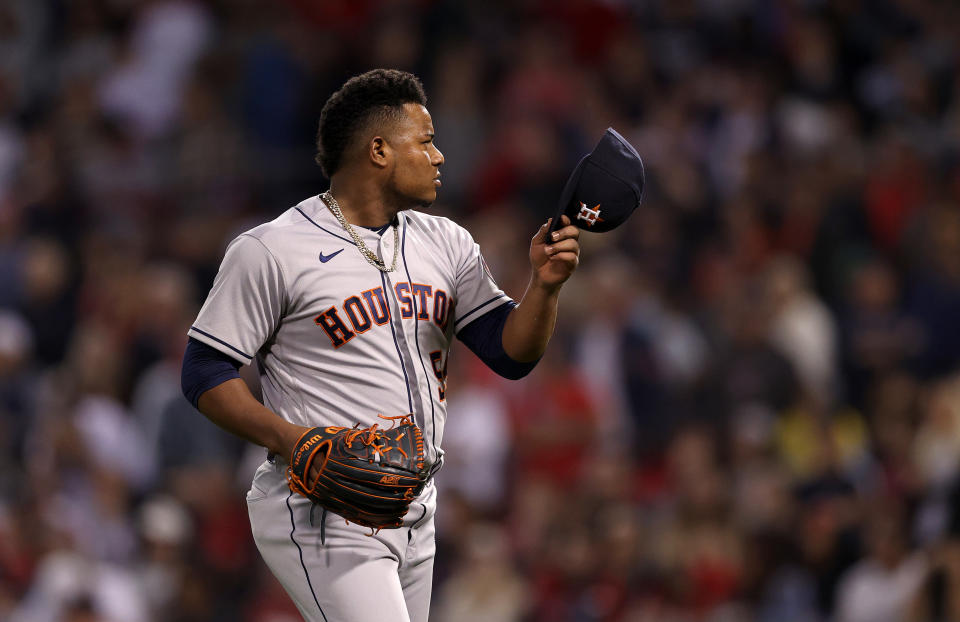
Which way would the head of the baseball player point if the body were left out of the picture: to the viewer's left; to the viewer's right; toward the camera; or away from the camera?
to the viewer's right

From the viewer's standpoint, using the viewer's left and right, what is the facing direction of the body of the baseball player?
facing the viewer and to the right of the viewer
